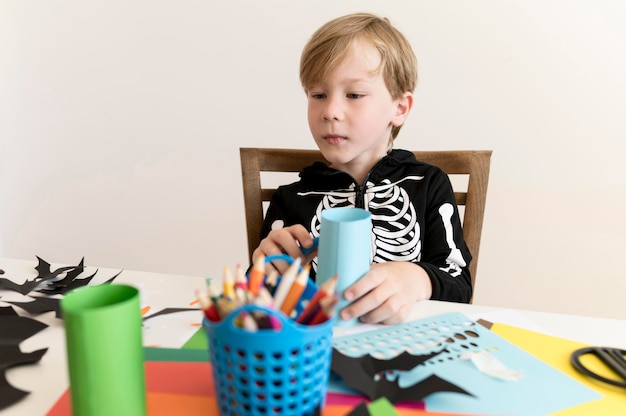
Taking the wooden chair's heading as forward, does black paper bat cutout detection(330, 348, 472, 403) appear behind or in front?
in front

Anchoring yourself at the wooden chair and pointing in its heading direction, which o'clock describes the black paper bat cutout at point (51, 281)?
The black paper bat cutout is roughly at 2 o'clock from the wooden chair.

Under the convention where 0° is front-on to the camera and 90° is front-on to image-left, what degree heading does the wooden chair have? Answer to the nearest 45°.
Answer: approximately 0°

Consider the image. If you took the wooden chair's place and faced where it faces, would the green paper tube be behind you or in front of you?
in front

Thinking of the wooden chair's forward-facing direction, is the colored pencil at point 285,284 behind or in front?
in front

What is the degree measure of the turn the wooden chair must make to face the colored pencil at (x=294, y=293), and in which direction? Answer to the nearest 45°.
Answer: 0° — it already faces it

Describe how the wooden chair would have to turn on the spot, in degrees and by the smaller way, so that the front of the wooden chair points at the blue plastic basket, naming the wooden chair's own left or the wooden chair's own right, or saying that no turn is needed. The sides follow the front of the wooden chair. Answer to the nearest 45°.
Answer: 0° — it already faces it

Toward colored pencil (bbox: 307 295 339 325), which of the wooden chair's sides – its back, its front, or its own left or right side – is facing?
front
